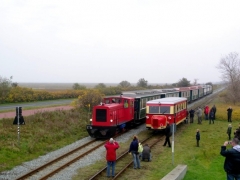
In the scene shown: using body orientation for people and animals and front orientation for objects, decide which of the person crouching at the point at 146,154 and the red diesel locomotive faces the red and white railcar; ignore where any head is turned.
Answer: the person crouching

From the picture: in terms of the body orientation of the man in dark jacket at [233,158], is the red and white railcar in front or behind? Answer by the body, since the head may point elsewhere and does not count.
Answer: in front

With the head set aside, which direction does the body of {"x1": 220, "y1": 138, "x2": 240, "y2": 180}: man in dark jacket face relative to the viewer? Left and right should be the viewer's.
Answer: facing away from the viewer and to the left of the viewer

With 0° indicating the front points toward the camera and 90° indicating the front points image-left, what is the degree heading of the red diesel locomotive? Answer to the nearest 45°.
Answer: approximately 45°

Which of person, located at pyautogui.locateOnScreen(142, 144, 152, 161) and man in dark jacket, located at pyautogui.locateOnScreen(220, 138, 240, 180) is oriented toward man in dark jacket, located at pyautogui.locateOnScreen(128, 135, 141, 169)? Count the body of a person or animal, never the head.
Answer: man in dark jacket, located at pyautogui.locateOnScreen(220, 138, 240, 180)

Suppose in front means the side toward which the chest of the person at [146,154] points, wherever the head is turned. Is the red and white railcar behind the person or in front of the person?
in front

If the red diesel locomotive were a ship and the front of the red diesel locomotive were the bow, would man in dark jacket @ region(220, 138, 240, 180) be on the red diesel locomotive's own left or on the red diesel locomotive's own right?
on the red diesel locomotive's own left

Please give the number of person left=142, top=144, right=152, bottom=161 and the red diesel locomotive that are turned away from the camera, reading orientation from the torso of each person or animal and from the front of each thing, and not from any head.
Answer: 1

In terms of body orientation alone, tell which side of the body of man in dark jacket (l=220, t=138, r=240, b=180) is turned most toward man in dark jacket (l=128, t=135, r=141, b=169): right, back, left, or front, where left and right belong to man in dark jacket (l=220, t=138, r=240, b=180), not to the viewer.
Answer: front

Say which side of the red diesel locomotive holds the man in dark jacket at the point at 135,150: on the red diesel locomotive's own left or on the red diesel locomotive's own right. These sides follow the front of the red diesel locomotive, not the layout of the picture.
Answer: on the red diesel locomotive's own left

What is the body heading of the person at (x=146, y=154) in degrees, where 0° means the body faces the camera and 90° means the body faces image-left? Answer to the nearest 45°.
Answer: approximately 180°

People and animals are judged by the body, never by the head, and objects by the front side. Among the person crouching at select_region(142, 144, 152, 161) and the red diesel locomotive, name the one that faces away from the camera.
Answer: the person crouching

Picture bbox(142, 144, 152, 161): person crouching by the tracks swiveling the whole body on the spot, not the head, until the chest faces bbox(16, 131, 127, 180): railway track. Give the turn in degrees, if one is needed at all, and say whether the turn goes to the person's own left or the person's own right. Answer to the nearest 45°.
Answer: approximately 90° to the person's own left
